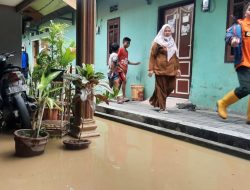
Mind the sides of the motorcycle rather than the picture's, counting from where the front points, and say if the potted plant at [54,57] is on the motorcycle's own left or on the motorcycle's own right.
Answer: on the motorcycle's own right

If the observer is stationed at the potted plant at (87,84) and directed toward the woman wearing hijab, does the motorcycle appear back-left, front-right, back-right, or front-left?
back-left

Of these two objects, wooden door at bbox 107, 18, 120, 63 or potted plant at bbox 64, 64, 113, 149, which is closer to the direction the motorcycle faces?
the wooden door
